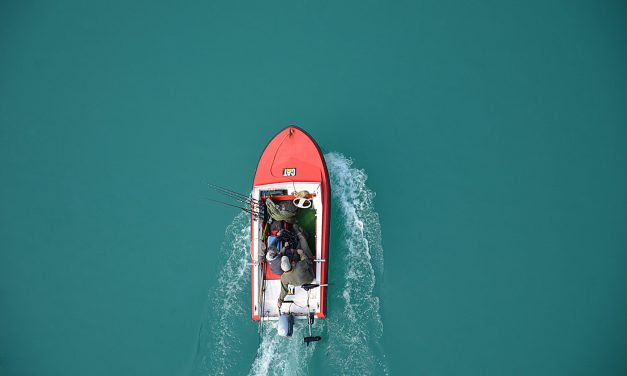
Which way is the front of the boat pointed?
away from the camera
